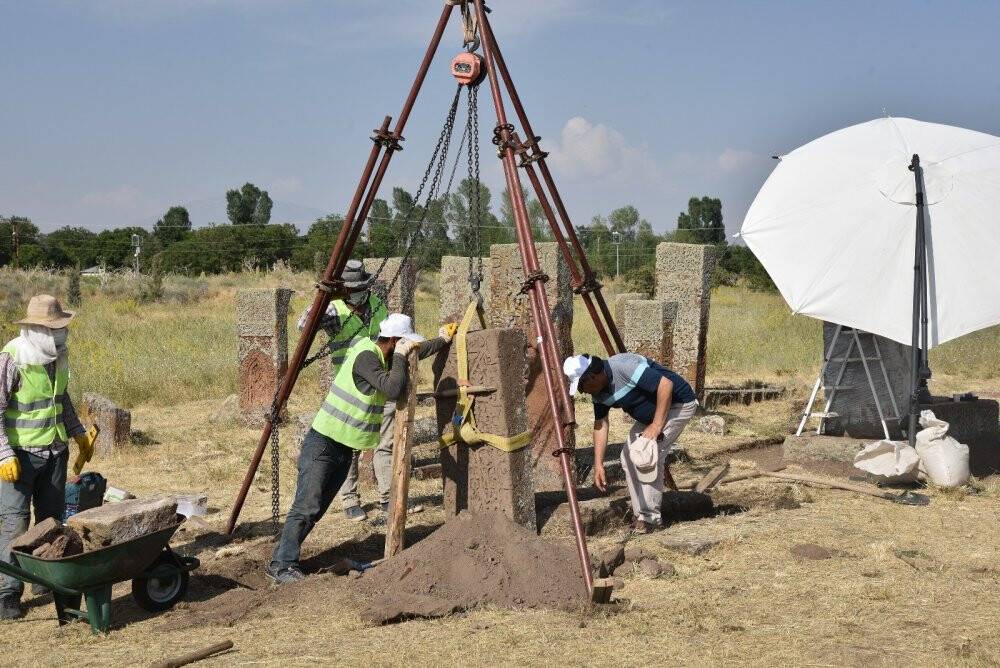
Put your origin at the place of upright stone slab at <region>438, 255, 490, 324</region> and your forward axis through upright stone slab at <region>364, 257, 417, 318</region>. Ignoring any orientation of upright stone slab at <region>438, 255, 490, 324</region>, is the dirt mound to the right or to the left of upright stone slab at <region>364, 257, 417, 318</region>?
left

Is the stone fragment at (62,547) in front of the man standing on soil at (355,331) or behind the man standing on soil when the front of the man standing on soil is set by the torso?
in front

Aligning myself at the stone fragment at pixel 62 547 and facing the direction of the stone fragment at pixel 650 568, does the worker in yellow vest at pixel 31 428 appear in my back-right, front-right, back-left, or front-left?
back-left

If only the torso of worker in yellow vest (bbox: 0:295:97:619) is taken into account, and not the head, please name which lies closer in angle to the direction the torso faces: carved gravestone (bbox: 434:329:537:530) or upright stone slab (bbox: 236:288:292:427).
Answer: the carved gravestone

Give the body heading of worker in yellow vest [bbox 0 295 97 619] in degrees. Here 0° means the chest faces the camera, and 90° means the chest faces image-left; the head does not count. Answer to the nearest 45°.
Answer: approximately 315°

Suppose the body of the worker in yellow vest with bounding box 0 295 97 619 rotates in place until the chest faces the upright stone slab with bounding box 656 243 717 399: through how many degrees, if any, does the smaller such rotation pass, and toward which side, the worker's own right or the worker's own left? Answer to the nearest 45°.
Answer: approximately 90° to the worker's own left

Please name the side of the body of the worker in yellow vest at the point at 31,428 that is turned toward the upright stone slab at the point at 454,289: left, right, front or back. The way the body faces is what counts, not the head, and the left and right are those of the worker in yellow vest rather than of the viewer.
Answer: left

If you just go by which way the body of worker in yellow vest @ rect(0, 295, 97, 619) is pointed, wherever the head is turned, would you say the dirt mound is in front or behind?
in front

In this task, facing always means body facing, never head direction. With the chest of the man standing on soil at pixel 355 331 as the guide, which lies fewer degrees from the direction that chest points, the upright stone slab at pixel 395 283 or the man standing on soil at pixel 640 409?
the man standing on soil

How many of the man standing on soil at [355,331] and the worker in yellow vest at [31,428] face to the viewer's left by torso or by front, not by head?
0

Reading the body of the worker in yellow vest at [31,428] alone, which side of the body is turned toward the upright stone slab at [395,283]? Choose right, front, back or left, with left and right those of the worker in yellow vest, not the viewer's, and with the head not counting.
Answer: left

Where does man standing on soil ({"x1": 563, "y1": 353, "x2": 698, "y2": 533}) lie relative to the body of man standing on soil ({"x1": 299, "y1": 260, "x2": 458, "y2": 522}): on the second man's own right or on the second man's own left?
on the second man's own left
